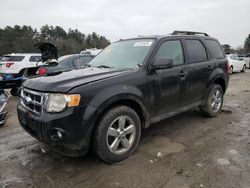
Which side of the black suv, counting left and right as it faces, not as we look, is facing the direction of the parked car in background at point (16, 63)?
right

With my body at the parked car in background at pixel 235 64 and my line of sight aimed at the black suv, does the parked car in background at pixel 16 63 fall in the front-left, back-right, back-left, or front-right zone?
front-right

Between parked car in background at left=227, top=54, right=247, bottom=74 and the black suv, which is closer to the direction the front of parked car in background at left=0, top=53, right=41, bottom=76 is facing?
the parked car in background

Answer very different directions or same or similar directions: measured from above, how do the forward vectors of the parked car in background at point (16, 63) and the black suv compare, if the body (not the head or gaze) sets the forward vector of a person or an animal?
very different directions

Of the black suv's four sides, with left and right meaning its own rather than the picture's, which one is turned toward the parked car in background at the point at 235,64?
back

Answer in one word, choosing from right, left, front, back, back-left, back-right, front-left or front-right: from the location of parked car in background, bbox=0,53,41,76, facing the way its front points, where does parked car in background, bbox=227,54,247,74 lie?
front-right

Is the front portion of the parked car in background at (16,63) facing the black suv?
no

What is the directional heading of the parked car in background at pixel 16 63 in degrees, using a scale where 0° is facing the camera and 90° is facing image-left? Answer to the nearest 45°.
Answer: approximately 225°
